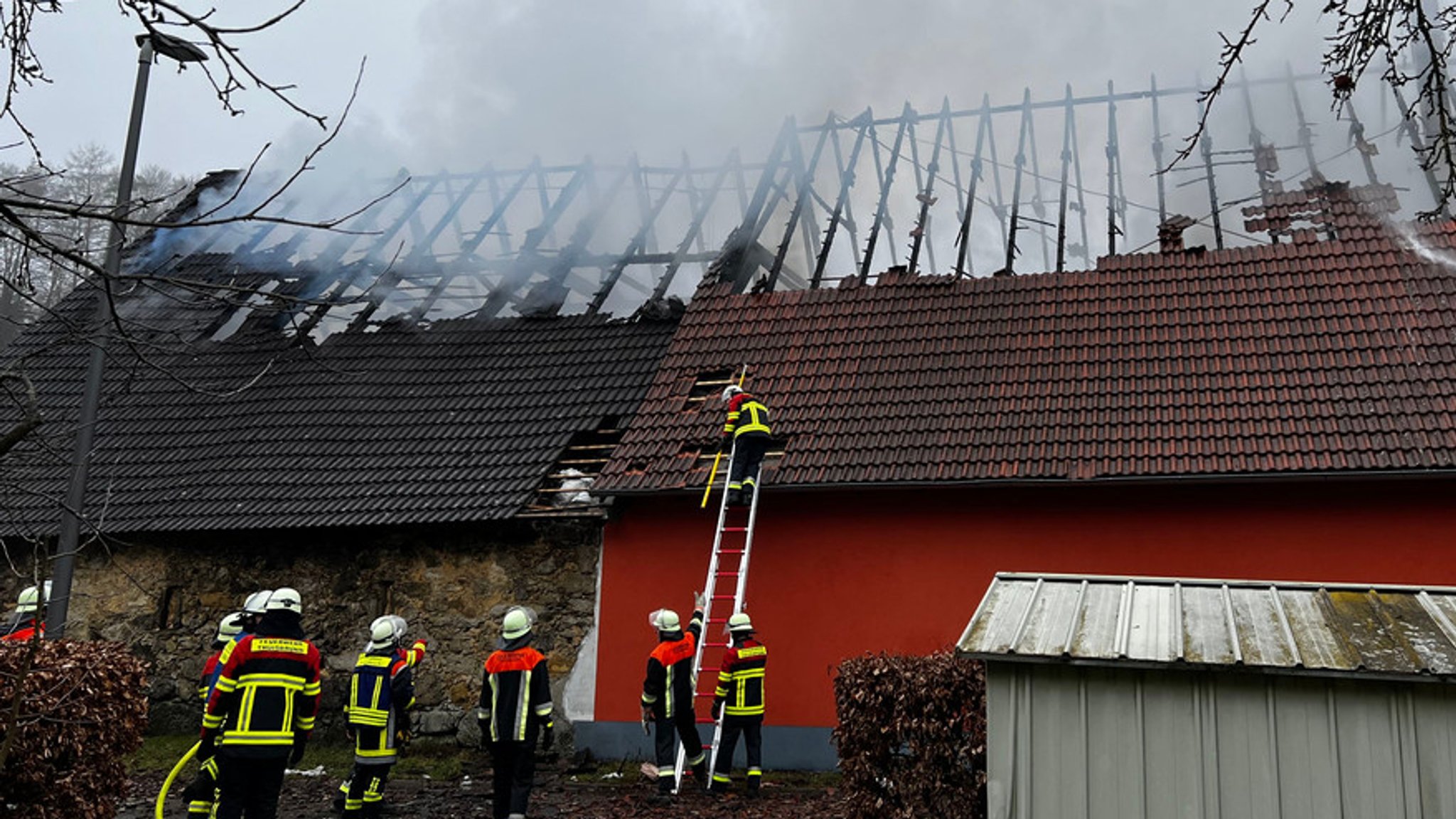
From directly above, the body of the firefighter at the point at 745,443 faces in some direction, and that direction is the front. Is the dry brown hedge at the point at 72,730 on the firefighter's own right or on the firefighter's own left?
on the firefighter's own left

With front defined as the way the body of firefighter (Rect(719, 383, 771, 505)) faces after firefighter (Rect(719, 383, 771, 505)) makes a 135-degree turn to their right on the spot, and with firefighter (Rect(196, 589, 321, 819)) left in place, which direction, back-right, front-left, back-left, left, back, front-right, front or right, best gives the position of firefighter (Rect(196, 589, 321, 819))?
back-right

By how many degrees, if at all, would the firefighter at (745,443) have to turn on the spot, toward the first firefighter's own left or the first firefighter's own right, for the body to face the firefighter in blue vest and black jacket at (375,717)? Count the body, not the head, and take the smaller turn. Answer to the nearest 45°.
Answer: approximately 90° to the first firefighter's own left

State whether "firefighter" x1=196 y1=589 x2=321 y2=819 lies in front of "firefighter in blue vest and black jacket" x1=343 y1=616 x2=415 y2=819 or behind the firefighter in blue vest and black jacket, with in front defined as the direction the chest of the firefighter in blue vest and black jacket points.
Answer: behind

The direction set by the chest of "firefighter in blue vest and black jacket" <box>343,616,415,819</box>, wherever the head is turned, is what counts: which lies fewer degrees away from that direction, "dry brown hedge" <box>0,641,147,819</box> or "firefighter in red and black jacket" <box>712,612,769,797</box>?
the firefighter in red and black jacket

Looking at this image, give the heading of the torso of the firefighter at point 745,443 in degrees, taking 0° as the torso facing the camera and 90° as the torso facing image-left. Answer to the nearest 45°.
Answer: approximately 135°

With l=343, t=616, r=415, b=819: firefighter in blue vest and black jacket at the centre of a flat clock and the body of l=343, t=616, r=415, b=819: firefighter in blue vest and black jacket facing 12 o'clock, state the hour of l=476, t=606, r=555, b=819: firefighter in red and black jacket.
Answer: l=476, t=606, r=555, b=819: firefighter in red and black jacket is roughly at 2 o'clock from l=343, t=616, r=415, b=819: firefighter in blue vest and black jacket.

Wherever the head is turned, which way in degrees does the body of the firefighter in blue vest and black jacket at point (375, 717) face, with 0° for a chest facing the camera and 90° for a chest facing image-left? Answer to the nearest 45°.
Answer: approximately 225°

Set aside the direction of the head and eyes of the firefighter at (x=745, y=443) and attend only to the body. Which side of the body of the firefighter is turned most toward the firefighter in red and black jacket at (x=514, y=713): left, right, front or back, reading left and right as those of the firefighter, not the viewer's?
back

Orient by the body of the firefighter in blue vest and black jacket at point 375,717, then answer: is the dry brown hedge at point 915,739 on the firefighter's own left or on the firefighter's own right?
on the firefighter's own right

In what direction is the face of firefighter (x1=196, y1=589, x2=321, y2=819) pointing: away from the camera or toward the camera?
away from the camera
